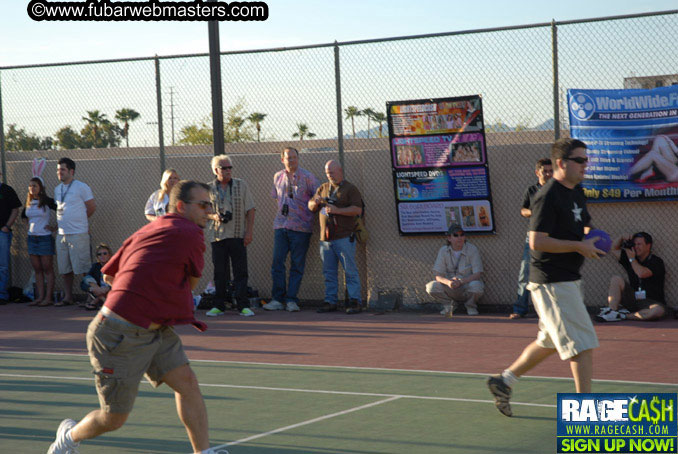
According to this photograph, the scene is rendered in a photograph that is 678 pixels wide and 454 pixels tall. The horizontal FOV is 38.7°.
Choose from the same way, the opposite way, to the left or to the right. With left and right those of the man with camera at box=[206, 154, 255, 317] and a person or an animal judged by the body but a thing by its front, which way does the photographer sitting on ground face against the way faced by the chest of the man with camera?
to the right

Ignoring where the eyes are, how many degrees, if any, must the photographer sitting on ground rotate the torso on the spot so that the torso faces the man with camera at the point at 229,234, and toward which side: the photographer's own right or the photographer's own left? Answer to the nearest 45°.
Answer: approximately 45° to the photographer's own right

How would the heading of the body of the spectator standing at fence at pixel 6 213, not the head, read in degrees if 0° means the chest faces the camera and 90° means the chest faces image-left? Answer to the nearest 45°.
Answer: approximately 0°

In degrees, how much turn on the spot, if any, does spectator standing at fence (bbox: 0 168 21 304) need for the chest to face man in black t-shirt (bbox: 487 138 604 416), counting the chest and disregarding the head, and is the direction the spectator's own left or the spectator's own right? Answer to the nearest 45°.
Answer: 0° — they already face them

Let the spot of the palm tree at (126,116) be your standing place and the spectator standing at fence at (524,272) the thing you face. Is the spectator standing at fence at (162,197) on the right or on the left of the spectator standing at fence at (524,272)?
right

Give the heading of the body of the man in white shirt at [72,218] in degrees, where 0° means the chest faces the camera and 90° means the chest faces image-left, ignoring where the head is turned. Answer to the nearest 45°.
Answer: approximately 45°

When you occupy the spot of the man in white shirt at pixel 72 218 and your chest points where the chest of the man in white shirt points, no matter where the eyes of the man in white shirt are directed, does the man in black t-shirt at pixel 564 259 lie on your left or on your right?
on your left
